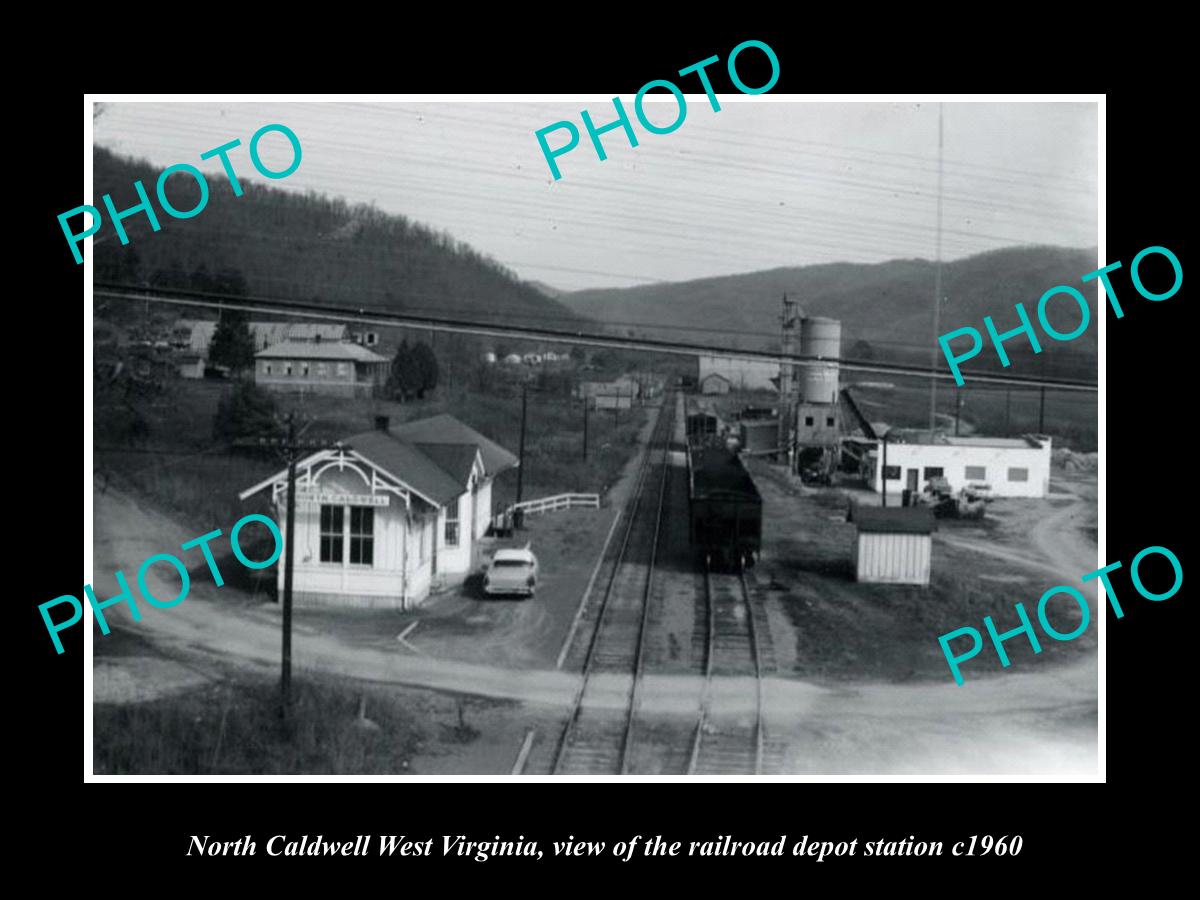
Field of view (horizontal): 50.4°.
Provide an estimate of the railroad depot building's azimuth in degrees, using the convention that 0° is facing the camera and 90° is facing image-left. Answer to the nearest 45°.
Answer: approximately 315°

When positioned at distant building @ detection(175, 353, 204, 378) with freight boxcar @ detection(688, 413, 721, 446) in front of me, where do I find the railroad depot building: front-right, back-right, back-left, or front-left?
front-right
